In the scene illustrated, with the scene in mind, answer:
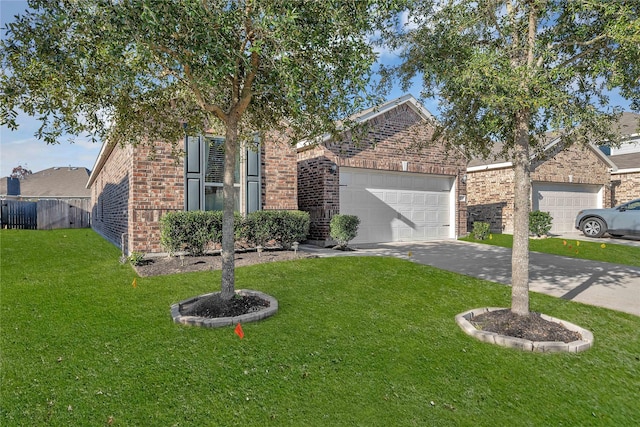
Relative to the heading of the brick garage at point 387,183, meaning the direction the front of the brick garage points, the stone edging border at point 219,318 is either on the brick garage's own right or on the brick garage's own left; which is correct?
on the brick garage's own right

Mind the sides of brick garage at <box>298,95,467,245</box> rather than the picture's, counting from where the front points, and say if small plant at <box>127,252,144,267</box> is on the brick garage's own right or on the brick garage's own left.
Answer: on the brick garage's own right

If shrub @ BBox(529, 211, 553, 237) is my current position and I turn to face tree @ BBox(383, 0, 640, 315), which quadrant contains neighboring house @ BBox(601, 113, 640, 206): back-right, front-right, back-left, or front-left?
back-left

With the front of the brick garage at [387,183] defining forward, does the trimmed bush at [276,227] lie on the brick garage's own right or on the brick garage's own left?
on the brick garage's own right

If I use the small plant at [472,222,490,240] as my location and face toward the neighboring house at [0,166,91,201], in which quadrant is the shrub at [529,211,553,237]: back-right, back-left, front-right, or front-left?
back-right

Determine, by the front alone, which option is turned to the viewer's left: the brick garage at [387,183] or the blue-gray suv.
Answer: the blue-gray suv

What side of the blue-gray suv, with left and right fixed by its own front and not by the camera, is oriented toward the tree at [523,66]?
left

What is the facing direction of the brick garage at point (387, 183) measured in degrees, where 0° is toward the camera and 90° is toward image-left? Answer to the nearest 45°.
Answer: approximately 315°

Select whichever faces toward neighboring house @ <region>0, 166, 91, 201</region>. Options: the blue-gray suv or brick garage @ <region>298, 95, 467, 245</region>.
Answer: the blue-gray suv

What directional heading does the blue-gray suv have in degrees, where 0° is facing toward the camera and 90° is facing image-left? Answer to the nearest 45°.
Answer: approximately 90°

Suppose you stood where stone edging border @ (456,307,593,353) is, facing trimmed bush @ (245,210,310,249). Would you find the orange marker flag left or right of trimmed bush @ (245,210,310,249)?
left

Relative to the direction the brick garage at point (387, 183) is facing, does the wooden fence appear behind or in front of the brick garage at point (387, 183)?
behind

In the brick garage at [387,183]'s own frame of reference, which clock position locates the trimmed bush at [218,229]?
The trimmed bush is roughly at 3 o'clock from the brick garage.

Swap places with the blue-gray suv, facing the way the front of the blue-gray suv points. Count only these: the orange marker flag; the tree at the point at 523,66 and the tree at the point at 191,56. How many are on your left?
3

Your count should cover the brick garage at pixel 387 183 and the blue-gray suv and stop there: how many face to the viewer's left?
1

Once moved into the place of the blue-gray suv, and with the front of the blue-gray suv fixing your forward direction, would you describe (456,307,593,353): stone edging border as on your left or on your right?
on your left

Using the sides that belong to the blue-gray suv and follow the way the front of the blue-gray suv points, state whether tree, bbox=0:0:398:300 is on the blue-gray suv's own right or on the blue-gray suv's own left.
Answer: on the blue-gray suv's own left
